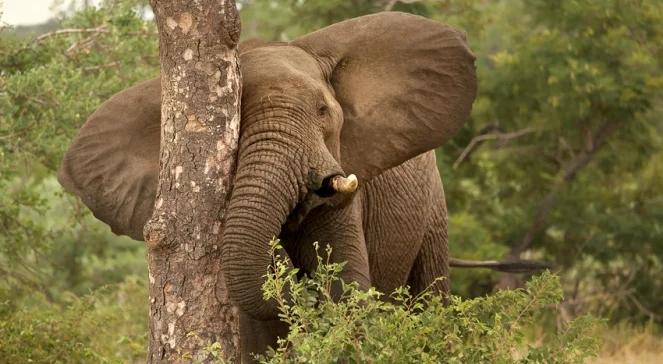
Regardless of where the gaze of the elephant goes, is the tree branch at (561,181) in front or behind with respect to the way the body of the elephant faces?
behind

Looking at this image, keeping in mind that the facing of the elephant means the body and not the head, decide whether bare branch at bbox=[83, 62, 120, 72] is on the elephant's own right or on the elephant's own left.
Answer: on the elephant's own right

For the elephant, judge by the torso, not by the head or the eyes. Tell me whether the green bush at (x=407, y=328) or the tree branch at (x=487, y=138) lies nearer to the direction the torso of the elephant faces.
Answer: the green bush

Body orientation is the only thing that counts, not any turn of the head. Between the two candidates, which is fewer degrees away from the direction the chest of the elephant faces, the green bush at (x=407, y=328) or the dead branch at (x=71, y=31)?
the green bush

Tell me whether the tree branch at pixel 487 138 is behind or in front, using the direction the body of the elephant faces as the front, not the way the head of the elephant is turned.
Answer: behind

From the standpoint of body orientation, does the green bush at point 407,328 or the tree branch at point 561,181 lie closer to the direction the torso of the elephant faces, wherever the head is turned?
the green bush

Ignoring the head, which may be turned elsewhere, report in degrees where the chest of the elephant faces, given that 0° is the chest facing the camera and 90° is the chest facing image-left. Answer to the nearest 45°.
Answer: approximately 45°

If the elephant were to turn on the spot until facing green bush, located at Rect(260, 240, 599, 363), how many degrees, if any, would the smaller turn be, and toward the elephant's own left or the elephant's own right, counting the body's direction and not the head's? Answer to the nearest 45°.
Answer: approximately 45° to the elephant's own left
